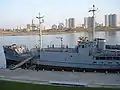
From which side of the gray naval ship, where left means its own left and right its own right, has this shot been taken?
left
